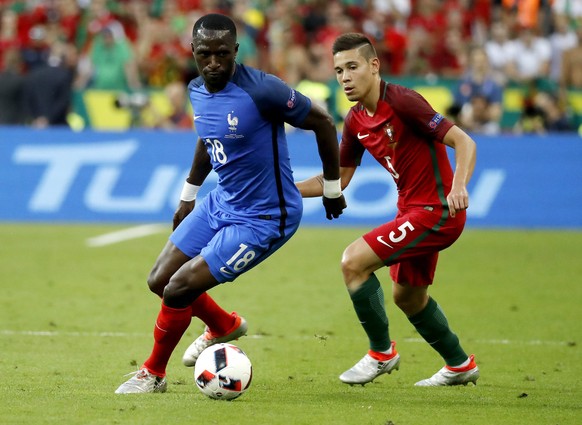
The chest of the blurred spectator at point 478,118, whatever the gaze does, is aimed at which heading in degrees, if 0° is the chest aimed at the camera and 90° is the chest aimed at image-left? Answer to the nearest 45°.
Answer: approximately 0°

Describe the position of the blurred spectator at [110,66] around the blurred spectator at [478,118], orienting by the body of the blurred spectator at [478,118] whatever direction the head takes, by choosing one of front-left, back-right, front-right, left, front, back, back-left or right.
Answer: right

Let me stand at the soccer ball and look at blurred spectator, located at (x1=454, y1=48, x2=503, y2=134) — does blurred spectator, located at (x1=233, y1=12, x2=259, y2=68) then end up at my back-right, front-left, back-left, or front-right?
front-left

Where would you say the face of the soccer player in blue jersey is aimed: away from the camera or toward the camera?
toward the camera

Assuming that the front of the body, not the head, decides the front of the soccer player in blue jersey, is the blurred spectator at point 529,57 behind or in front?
behind

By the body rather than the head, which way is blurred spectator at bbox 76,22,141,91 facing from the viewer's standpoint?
toward the camera

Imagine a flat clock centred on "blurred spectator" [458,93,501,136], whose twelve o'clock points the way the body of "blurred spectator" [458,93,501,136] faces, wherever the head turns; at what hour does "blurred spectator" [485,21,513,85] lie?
"blurred spectator" [485,21,513,85] is roughly at 6 o'clock from "blurred spectator" [458,93,501,136].

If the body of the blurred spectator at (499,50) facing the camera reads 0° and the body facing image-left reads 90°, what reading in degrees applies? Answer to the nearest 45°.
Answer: approximately 0°

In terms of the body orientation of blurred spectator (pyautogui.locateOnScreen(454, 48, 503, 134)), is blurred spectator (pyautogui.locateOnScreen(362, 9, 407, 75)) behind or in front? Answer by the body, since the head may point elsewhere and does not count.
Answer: behind

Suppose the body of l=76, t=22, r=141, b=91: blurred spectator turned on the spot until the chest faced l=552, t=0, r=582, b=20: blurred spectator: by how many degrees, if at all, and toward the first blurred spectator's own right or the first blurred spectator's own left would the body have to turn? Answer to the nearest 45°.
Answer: approximately 90° to the first blurred spectator's own left

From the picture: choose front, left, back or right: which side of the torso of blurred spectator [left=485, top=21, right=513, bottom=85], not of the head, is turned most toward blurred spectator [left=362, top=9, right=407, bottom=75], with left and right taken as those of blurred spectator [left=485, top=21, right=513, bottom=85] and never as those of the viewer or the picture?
right

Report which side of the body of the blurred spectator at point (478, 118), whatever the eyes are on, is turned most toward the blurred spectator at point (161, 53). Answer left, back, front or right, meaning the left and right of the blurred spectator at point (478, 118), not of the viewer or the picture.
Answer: right

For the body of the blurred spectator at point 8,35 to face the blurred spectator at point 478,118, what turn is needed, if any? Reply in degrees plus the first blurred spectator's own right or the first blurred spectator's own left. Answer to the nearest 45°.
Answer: approximately 45° to the first blurred spectator's own left

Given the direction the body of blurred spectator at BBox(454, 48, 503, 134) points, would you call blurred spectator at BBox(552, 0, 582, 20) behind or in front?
behind
